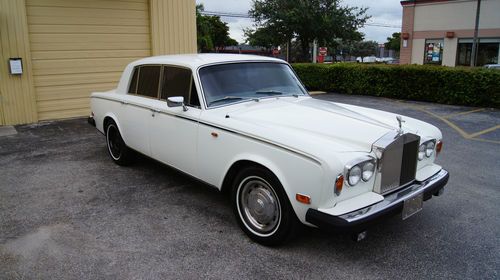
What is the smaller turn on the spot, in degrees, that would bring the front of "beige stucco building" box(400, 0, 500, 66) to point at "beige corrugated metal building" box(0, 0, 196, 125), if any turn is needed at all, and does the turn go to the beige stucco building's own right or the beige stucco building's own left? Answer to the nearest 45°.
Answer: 0° — it already faces it

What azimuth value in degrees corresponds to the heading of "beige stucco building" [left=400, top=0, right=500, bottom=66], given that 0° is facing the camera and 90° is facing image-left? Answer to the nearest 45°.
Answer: approximately 0°

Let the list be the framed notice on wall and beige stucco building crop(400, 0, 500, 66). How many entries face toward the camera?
2

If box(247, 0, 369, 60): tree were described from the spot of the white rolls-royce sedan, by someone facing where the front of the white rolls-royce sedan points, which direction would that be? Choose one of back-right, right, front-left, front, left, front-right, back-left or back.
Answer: back-left

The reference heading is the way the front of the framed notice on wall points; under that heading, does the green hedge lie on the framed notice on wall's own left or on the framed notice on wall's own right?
on the framed notice on wall's own left

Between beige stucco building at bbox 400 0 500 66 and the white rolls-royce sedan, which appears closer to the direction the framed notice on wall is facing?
the white rolls-royce sedan

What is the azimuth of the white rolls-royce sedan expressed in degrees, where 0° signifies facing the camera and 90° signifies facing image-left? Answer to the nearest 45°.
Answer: approximately 315°

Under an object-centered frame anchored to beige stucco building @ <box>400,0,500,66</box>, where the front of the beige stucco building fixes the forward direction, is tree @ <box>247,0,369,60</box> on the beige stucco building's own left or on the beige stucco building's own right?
on the beige stucco building's own right

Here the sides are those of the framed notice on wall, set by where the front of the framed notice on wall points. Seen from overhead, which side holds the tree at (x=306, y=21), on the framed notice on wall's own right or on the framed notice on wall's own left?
on the framed notice on wall's own left

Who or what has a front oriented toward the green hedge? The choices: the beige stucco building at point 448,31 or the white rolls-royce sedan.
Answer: the beige stucco building

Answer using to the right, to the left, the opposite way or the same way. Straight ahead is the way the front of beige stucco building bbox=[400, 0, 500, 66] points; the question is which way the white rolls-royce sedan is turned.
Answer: to the left

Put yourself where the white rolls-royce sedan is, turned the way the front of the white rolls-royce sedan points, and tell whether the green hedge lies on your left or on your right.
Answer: on your left

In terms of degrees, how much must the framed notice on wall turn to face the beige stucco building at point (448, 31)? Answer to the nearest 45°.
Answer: approximately 90° to its left

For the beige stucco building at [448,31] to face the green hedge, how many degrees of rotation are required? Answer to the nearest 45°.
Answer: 0° — it already faces it
